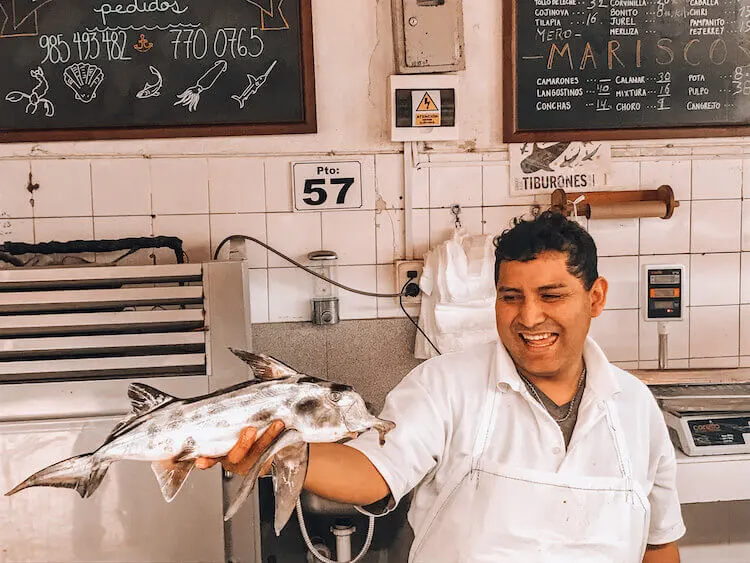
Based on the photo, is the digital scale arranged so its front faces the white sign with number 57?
no

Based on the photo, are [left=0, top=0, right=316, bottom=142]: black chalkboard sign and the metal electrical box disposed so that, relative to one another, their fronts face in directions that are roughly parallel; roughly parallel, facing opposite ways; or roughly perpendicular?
roughly parallel

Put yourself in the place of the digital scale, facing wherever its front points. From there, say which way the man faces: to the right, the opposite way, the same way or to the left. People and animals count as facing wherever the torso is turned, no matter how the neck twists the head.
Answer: the same way

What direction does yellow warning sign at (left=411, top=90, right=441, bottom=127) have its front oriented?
toward the camera

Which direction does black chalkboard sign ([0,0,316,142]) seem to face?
toward the camera

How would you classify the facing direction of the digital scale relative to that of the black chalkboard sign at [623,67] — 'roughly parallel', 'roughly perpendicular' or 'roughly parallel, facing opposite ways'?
roughly parallel

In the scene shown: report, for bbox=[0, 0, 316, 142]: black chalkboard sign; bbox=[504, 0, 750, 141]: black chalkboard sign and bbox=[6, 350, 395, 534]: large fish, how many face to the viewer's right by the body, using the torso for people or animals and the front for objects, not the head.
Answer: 1

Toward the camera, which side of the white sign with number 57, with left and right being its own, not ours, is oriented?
front

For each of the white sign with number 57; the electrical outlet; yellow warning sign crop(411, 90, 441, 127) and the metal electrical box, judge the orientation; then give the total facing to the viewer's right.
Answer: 0

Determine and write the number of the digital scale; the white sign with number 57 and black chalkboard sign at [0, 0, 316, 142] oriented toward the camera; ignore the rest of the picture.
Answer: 3

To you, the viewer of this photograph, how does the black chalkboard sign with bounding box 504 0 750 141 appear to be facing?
facing the viewer

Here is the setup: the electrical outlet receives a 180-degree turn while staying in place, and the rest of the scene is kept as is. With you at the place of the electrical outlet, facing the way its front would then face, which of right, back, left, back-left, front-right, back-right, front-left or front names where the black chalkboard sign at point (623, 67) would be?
right

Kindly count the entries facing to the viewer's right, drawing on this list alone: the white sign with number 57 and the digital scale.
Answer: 0

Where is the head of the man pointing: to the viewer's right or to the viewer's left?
to the viewer's left

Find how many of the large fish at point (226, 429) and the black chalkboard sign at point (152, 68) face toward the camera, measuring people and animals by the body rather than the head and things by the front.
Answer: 1
